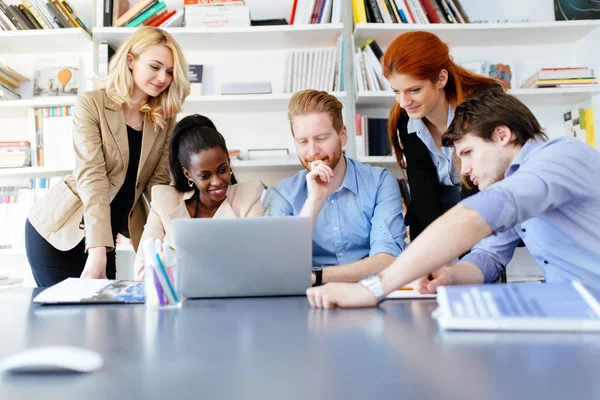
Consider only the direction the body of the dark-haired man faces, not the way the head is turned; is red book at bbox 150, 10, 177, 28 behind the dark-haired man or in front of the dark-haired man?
in front

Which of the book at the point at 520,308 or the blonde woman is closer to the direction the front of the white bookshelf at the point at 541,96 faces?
the book

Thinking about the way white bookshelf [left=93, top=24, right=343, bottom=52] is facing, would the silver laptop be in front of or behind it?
in front

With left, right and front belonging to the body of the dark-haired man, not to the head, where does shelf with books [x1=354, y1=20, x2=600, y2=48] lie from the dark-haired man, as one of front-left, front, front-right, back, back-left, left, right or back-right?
right

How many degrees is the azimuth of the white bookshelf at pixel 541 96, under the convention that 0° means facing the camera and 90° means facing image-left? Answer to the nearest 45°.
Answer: approximately 0°

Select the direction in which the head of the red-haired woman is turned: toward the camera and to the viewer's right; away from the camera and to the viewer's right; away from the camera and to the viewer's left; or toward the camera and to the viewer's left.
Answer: toward the camera and to the viewer's left

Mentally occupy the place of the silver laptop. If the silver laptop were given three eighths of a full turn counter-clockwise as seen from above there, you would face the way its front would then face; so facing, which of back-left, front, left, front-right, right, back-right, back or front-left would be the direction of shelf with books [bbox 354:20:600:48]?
back

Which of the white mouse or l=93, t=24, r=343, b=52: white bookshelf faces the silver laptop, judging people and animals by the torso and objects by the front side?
the white bookshelf

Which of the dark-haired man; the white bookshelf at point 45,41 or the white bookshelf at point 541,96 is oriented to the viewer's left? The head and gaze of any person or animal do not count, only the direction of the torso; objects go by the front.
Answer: the dark-haired man

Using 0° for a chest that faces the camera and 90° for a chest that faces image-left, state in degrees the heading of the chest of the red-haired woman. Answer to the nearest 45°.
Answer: approximately 45°

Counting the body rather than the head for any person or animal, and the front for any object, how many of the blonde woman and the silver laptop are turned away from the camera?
1

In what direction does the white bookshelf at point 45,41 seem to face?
toward the camera

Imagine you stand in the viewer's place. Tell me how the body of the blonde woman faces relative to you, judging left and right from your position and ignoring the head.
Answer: facing the viewer and to the right of the viewer
